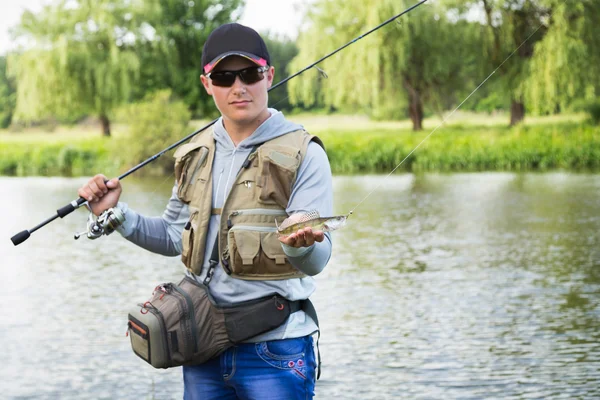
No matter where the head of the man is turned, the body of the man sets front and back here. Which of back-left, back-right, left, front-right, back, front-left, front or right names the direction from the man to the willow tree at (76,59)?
back-right

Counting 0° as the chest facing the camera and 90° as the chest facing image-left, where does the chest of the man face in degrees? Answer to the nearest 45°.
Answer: approximately 45°

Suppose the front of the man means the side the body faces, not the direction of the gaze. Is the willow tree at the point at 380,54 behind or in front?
behind

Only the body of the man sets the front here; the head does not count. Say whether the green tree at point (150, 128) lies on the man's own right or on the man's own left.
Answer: on the man's own right
